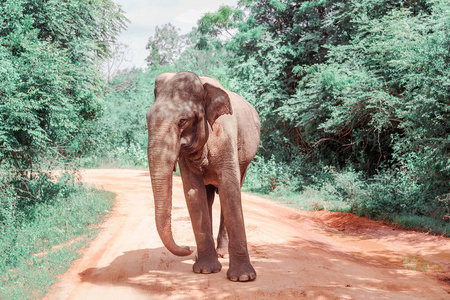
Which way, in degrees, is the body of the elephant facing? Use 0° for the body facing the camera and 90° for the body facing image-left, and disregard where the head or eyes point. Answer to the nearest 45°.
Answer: approximately 45°
